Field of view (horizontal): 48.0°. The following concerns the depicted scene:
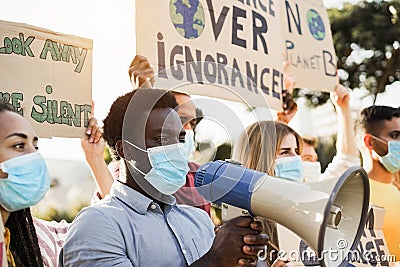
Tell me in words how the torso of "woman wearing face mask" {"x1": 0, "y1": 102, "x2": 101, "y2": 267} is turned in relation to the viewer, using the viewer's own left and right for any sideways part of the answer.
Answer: facing the viewer and to the right of the viewer

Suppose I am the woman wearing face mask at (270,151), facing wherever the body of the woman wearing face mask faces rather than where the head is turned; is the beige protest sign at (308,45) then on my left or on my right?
on my left

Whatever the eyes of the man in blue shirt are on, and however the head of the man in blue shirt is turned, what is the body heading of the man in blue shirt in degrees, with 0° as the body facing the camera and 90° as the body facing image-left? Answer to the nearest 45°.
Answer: approximately 315°

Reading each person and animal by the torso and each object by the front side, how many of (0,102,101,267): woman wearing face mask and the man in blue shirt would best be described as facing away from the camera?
0

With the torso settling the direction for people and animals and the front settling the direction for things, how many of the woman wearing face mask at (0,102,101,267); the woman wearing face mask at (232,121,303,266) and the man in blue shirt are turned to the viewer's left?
0

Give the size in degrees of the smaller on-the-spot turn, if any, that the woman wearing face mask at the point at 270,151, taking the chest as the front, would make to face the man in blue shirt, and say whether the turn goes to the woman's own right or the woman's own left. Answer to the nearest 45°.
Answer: approximately 90° to the woman's own right

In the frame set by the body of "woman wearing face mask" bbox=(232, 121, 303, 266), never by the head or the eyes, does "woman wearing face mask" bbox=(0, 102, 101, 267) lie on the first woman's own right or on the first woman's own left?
on the first woman's own right

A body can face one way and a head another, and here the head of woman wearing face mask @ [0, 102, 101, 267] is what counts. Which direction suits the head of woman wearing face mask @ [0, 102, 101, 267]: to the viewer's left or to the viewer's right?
to the viewer's right

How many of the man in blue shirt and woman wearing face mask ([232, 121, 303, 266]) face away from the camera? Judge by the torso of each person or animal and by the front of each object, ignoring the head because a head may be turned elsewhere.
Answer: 0

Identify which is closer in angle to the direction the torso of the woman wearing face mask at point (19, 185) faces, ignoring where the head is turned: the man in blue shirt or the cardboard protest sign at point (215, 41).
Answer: the man in blue shirt

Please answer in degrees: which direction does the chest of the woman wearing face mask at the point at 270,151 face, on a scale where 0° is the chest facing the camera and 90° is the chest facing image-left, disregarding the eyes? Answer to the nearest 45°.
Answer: approximately 315°

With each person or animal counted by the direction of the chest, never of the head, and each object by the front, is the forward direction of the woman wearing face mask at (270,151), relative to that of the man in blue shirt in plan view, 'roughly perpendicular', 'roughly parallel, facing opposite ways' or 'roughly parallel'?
roughly parallel
